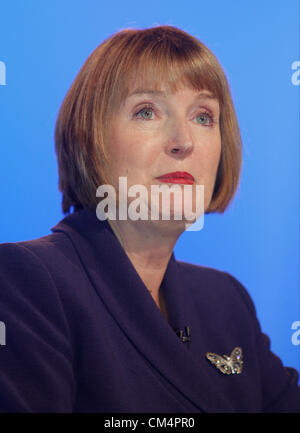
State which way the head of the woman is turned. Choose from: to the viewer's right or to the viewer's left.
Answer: to the viewer's right

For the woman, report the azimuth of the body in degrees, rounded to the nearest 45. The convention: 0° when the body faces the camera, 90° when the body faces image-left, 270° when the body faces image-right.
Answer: approximately 315°
